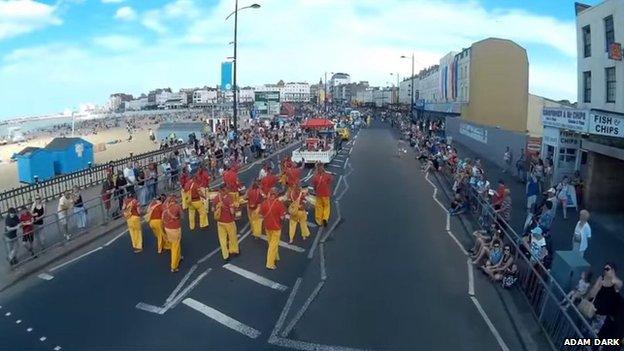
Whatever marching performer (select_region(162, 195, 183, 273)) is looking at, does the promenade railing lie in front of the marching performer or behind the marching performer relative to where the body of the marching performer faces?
in front

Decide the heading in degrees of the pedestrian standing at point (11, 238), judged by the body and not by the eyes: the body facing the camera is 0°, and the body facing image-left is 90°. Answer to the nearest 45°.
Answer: approximately 315°

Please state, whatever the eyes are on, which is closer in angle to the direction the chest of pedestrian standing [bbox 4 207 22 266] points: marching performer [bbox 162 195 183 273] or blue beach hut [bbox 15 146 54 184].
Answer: the marching performer

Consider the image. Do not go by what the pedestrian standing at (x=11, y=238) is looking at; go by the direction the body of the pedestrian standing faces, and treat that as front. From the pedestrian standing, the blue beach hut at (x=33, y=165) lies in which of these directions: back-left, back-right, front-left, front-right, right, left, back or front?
back-left
